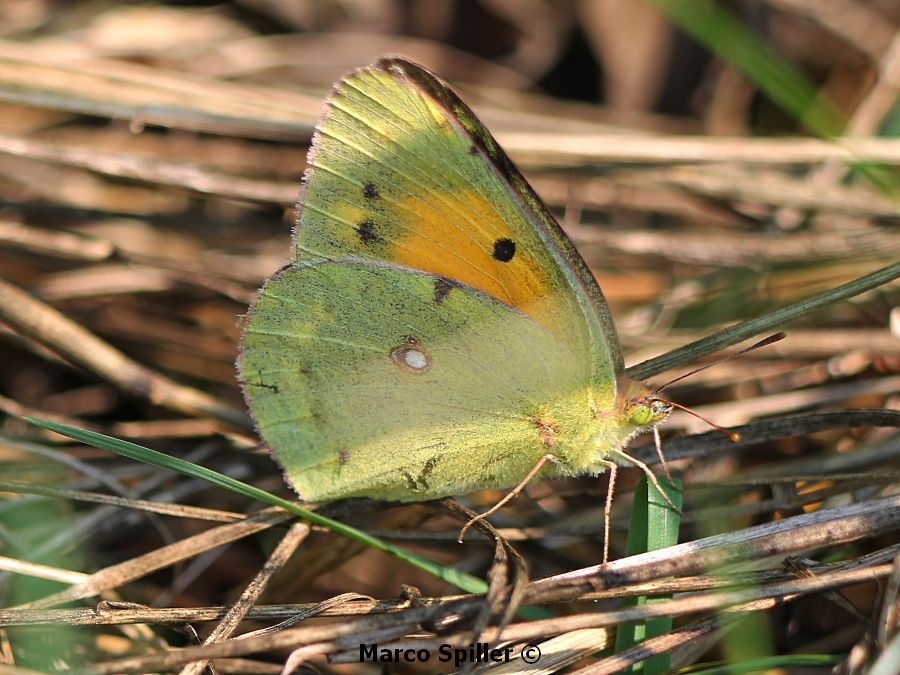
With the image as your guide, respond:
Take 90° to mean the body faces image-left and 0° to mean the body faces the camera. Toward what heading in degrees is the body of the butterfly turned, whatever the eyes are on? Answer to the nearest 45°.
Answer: approximately 270°

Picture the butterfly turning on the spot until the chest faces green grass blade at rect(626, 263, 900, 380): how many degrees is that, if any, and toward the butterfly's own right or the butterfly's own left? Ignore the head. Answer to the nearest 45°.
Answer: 0° — it already faces it
